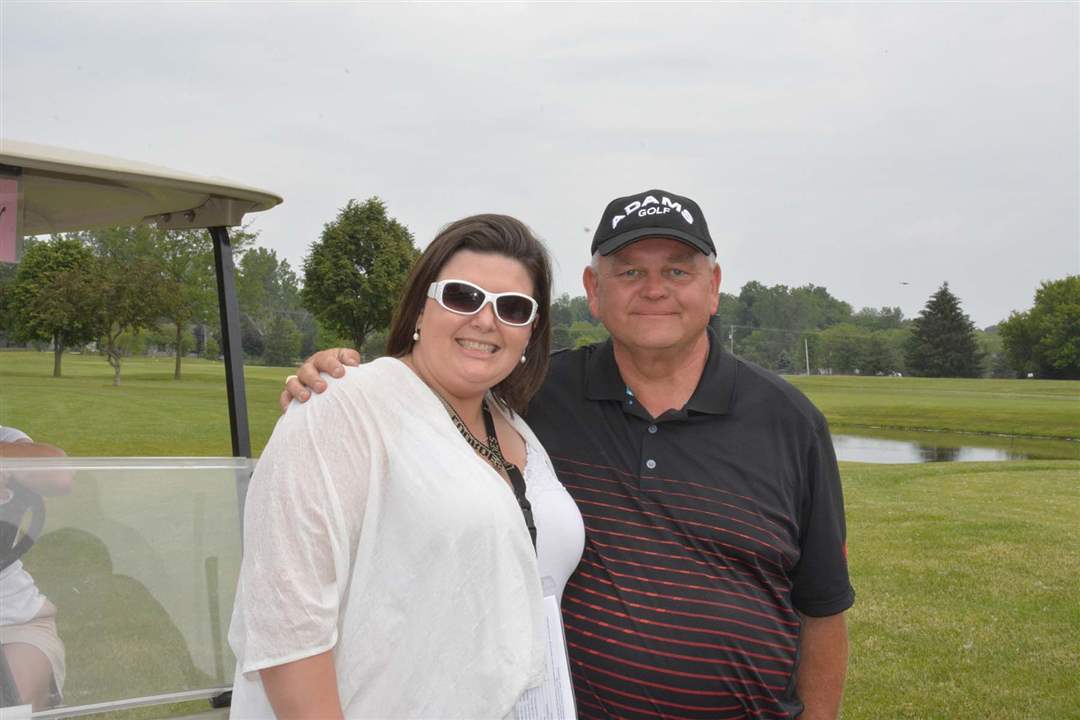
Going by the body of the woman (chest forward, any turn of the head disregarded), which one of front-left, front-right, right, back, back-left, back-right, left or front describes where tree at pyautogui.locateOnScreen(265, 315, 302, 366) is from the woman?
back-left

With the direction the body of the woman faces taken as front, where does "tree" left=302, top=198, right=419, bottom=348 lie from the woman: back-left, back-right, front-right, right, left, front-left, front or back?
back-left

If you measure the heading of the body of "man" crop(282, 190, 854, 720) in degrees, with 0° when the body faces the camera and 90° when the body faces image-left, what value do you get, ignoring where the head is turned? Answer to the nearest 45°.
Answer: approximately 0°

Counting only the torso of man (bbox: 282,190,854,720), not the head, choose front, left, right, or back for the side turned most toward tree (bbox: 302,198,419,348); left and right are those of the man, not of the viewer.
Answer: back

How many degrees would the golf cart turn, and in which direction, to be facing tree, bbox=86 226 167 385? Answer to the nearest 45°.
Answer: approximately 135° to its left

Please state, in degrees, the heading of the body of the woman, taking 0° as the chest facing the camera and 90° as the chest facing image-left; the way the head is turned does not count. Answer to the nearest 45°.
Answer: approximately 315°

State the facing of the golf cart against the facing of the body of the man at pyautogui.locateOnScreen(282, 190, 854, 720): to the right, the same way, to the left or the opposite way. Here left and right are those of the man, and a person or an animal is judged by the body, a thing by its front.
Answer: to the left

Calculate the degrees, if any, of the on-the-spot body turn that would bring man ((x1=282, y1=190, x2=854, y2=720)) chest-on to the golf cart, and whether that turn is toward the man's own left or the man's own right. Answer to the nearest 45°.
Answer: approximately 90° to the man's own right

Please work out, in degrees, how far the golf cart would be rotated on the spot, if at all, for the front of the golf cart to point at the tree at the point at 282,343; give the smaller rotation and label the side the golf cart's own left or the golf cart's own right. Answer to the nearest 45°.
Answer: approximately 135° to the golf cart's own left

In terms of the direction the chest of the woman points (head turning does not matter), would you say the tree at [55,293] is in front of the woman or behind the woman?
behind
